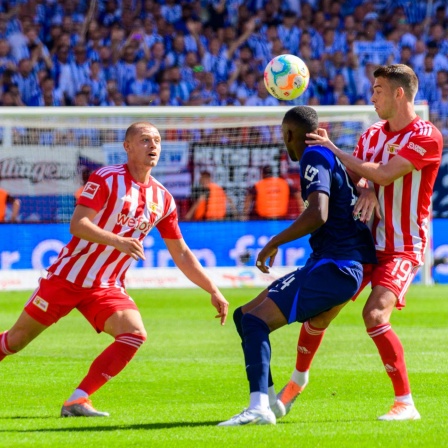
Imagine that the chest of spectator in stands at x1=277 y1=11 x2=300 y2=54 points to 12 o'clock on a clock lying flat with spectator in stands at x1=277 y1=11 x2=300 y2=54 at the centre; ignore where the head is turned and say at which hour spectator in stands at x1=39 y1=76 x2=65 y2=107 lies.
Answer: spectator in stands at x1=39 y1=76 x2=65 y2=107 is roughly at 2 o'clock from spectator in stands at x1=277 y1=11 x2=300 y2=54.

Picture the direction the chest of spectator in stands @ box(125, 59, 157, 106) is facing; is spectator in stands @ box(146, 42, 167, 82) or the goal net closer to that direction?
the goal net

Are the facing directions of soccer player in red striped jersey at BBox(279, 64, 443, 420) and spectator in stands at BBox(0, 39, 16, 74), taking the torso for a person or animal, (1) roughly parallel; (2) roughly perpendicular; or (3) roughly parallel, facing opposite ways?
roughly perpendicular

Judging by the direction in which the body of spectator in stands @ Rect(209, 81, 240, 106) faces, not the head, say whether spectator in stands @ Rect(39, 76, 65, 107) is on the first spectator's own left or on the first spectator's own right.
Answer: on the first spectator's own right

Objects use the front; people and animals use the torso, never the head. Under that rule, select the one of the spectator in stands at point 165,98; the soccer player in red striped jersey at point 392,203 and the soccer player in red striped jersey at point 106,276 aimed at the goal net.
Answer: the spectator in stands

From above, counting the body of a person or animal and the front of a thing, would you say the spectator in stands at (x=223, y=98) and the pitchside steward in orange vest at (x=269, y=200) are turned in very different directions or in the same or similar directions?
very different directions

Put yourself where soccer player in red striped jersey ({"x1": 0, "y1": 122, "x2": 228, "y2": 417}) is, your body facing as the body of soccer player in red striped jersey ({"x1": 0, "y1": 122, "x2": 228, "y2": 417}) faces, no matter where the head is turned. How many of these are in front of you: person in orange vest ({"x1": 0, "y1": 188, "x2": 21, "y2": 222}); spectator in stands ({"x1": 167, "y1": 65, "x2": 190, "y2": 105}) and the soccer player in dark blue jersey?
1

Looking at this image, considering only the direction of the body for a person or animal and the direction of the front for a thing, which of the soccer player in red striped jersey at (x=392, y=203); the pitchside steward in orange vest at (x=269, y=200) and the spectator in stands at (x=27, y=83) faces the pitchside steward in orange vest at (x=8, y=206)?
the spectator in stands at (x=27, y=83)

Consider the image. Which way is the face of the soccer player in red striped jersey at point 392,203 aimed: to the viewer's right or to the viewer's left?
to the viewer's left

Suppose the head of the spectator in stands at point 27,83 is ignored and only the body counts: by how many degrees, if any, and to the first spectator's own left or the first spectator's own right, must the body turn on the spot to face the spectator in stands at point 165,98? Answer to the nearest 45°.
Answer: approximately 90° to the first spectator's own left

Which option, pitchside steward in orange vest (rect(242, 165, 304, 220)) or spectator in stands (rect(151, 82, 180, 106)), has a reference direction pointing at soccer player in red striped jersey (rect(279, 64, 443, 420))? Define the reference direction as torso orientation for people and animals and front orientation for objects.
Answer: spectator in stands (rect(151, 82, 180, 106))

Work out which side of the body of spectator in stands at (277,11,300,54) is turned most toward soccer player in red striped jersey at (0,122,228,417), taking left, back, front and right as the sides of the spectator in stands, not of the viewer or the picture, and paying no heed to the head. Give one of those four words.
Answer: front
